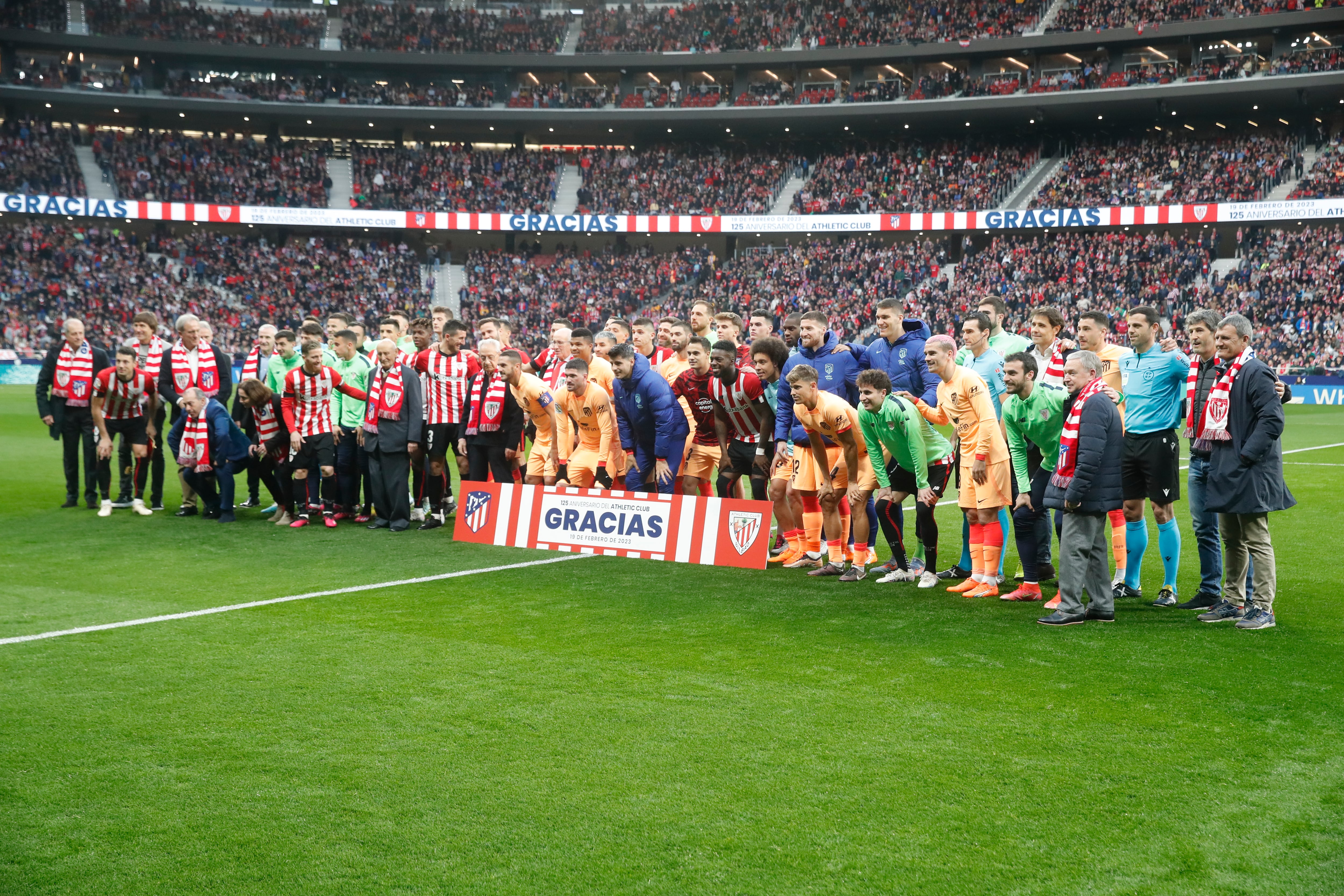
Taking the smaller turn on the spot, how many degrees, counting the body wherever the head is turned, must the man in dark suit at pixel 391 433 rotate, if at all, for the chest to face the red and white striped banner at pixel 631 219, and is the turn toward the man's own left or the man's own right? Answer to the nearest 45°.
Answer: approximately 135° to the man's own right

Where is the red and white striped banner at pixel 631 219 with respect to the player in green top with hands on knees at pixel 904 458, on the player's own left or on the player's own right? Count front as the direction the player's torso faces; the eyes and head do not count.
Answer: on the player's own right

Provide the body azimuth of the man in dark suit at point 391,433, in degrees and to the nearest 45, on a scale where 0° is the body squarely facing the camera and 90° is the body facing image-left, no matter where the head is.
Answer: approximately 45°

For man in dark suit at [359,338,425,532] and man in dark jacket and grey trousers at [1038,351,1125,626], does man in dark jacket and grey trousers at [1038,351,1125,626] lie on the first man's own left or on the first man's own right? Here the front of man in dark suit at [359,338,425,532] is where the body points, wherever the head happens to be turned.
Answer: on the first man's own left

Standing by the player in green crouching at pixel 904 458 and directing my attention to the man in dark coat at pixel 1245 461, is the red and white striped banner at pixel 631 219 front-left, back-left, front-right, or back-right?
back-left

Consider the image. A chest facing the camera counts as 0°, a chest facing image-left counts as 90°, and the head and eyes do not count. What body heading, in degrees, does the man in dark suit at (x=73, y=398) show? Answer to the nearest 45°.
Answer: approximately 0°
